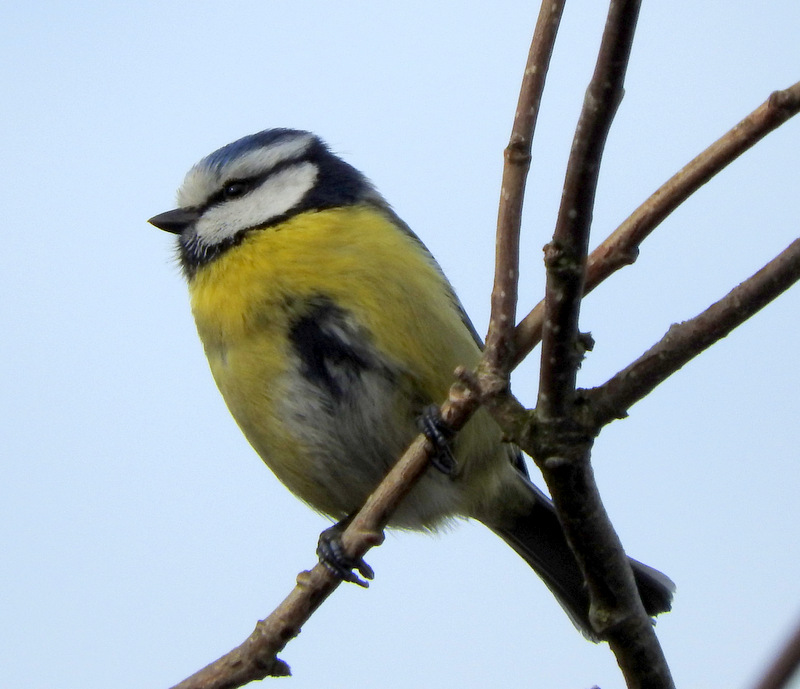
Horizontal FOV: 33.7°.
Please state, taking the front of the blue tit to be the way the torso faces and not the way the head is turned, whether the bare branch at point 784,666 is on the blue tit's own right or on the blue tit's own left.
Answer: on the blue tit's own left

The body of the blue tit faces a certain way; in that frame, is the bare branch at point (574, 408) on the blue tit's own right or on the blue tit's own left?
on the blue tit's own left

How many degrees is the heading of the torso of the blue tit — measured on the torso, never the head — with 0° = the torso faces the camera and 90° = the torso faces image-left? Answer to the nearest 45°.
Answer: approximately 45°
